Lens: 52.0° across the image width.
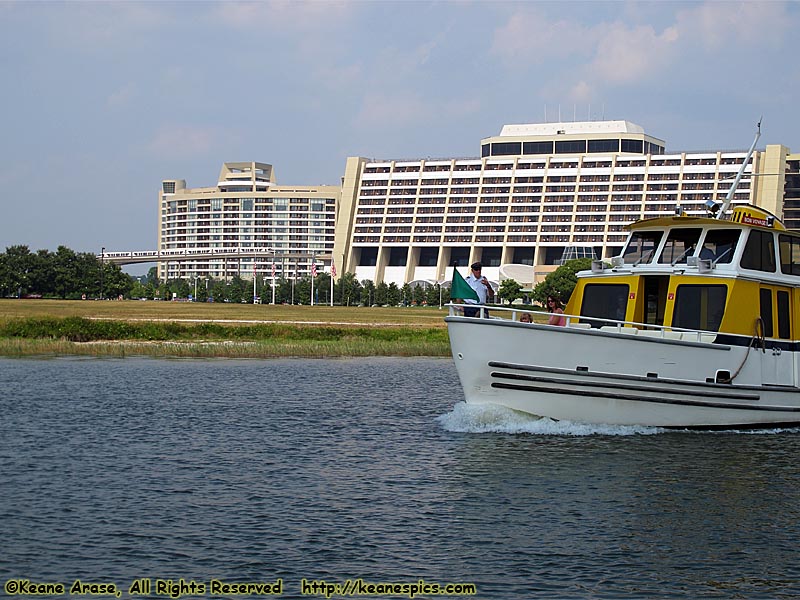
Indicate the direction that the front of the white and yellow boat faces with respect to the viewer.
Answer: facing the viewer and to the left of the viewer
